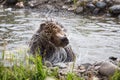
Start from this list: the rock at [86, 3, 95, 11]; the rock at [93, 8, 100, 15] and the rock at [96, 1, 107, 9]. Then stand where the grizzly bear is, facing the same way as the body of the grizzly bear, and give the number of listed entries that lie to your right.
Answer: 0

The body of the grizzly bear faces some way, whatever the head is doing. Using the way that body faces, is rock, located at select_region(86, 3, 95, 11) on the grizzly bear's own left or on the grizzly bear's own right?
on the grizzly bear's own left

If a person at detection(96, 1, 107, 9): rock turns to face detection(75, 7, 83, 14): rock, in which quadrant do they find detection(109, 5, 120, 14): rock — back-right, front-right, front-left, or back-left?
back-left

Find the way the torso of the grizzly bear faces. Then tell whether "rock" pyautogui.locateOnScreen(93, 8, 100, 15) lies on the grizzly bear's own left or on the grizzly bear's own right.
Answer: on the grizzly bear's own left

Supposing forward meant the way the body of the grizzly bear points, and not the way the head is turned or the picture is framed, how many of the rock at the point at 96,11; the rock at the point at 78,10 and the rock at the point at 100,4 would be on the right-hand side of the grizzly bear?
0

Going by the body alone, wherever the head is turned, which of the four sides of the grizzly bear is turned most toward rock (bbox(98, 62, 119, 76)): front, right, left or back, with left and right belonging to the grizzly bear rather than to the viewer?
front

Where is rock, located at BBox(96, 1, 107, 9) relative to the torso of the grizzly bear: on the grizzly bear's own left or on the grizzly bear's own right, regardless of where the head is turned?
on the grizzly bear's own left

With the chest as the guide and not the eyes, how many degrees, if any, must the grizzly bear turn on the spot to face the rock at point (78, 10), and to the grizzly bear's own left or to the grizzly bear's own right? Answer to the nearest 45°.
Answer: approximately 135° to the grizzly bear's own left

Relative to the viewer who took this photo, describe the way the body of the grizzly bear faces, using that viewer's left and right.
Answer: facing the viewer and to the right of the viewer

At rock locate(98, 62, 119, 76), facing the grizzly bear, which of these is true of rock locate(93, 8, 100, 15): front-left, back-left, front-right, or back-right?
front-right

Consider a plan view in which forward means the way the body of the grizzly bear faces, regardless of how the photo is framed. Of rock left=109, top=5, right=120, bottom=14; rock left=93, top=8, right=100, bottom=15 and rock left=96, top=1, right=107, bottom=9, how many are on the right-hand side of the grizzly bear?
0
